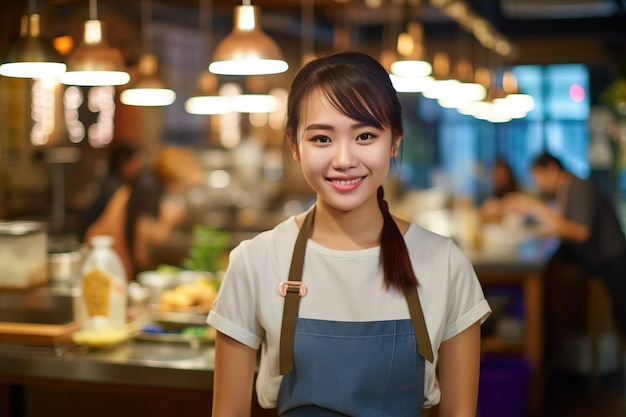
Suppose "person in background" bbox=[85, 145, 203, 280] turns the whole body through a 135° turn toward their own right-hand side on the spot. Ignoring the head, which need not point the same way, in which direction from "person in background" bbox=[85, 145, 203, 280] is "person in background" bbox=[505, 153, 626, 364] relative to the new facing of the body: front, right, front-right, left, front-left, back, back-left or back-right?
back-left

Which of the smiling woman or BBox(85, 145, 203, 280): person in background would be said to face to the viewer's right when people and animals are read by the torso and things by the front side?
the person in background

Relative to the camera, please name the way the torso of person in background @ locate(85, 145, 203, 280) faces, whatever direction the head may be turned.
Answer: to the viewer's right

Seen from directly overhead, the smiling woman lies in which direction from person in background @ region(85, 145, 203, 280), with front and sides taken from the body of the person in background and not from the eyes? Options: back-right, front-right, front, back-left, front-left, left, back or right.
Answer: right

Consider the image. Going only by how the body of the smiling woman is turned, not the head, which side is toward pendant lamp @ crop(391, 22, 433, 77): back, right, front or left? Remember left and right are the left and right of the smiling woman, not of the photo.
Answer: back

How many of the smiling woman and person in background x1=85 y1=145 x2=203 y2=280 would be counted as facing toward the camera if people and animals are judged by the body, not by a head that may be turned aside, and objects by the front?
1

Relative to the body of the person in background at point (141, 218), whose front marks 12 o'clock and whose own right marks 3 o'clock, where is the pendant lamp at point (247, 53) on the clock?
The pendant lamp is roughly at 3 o'clock from the person in background.

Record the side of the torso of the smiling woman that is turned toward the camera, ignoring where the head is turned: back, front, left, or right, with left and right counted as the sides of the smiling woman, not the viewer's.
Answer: front

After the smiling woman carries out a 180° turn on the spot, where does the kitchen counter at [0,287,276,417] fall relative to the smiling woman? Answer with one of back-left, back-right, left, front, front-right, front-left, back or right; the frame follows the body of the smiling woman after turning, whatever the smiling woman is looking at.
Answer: front-left
